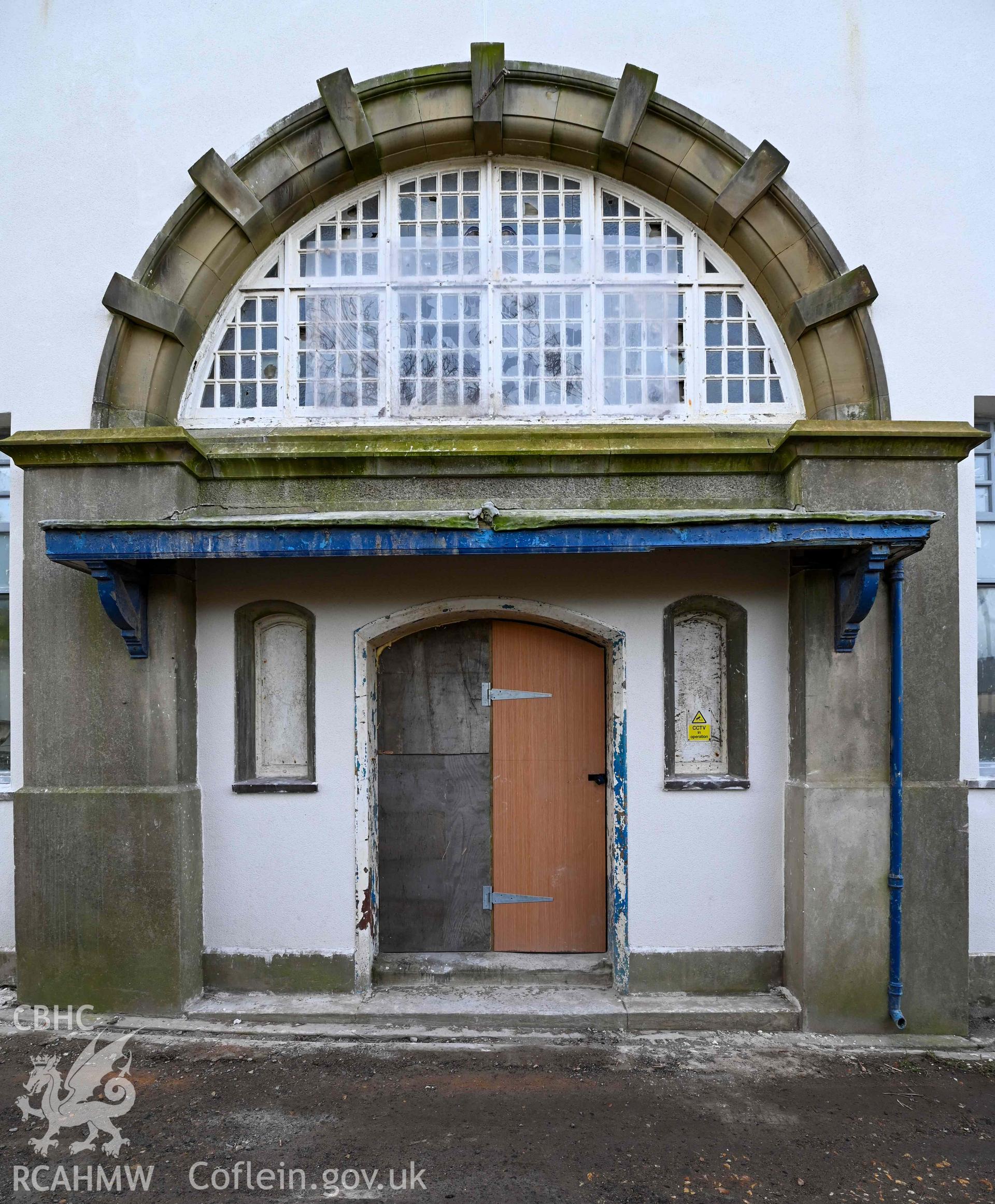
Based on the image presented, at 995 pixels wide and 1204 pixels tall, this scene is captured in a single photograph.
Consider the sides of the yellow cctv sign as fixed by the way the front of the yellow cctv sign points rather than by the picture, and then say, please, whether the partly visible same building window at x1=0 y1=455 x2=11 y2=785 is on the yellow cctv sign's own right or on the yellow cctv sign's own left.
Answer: on the yellow cctv sign's own right

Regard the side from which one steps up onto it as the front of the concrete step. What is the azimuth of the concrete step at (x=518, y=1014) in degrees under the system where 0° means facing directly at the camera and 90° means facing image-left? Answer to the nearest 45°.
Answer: approximately 0°

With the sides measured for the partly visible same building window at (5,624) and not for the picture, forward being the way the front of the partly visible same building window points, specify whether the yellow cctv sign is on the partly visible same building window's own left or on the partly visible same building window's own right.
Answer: on the partly visible same building window's own left

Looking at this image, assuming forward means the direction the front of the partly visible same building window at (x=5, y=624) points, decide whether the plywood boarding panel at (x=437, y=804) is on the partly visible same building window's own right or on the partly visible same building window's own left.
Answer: on the partly visible same building window's own left
